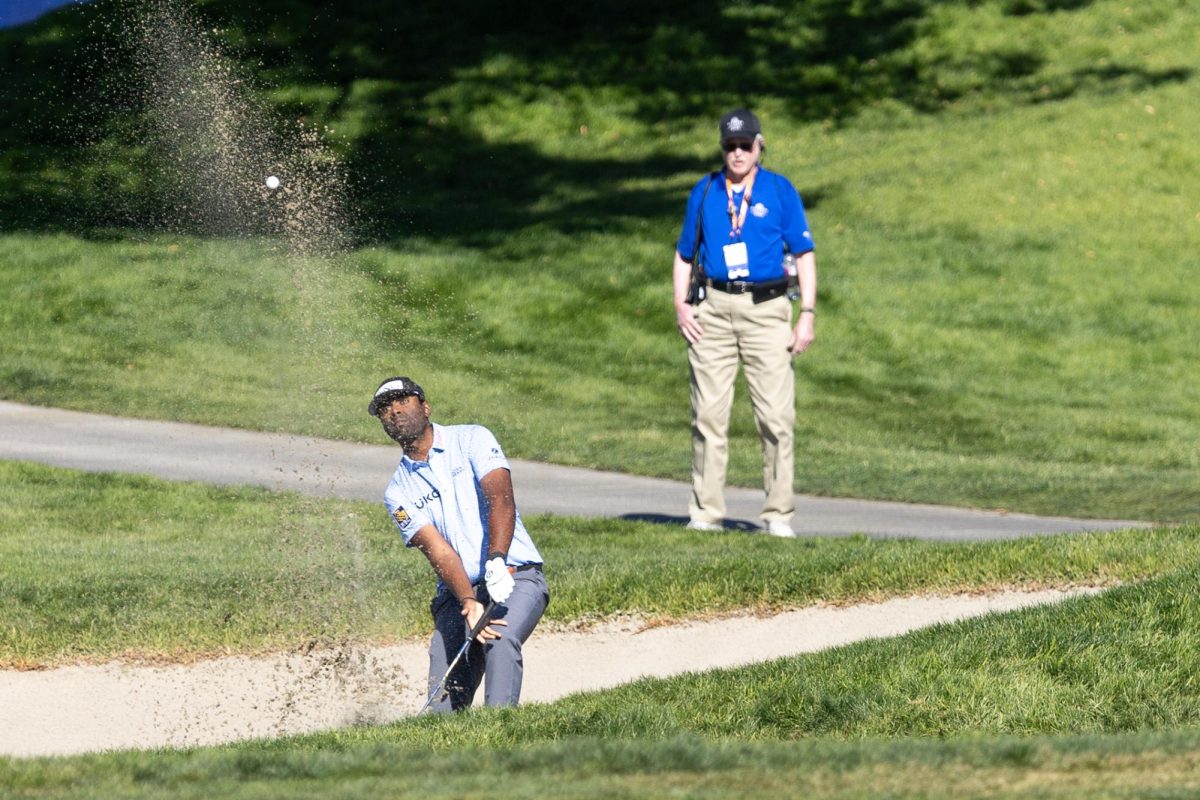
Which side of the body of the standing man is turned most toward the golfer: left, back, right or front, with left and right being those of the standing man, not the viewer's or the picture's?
front

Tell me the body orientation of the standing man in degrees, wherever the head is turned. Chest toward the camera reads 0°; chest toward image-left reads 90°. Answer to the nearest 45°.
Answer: approximately 0°

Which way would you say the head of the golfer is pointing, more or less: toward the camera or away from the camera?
toward the camera

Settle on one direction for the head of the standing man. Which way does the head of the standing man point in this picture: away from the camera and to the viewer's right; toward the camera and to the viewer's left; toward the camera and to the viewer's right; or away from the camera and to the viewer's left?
toward the camera and to the viewer's left
